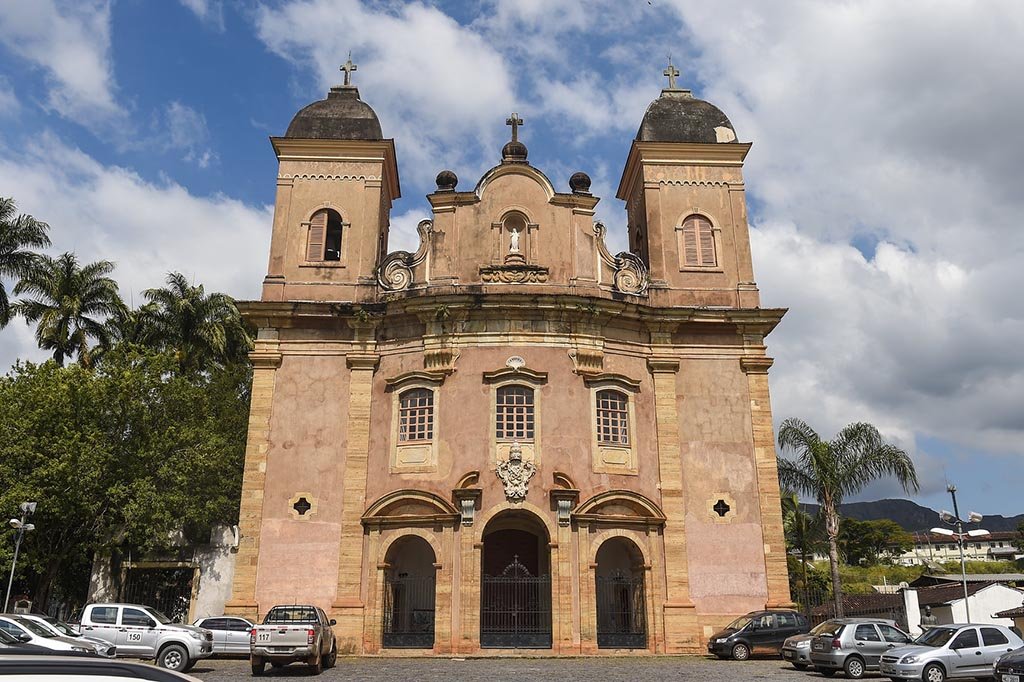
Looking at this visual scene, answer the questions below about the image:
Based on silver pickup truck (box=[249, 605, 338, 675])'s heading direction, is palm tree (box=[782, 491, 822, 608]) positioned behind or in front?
in front

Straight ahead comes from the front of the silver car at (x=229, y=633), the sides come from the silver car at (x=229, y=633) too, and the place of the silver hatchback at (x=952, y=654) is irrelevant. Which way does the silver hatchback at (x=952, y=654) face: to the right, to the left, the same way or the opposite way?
the opposite way

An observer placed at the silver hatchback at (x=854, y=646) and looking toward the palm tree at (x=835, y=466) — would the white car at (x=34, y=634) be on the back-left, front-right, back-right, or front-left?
back-left

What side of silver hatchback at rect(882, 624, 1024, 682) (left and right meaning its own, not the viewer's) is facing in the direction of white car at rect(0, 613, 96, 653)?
front

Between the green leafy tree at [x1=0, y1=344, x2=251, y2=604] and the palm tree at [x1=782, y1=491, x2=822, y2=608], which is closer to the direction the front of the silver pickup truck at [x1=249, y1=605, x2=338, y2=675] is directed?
the palm tree

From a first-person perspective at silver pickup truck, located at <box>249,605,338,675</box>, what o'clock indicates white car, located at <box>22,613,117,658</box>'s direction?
The white car is roughly at 8 o'clock from the silver pickup truck.

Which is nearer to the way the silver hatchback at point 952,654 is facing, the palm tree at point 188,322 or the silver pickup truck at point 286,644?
the silver pickup truck

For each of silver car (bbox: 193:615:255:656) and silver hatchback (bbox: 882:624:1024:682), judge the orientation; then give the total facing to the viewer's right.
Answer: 1

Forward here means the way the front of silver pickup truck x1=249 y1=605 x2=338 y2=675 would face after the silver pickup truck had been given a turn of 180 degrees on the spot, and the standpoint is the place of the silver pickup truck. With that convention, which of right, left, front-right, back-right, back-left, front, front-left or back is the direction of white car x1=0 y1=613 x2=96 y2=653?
front-right

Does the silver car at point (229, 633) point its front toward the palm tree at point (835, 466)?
yes

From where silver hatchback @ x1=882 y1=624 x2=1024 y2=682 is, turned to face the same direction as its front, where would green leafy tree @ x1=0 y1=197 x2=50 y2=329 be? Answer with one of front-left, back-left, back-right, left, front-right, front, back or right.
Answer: front-right
